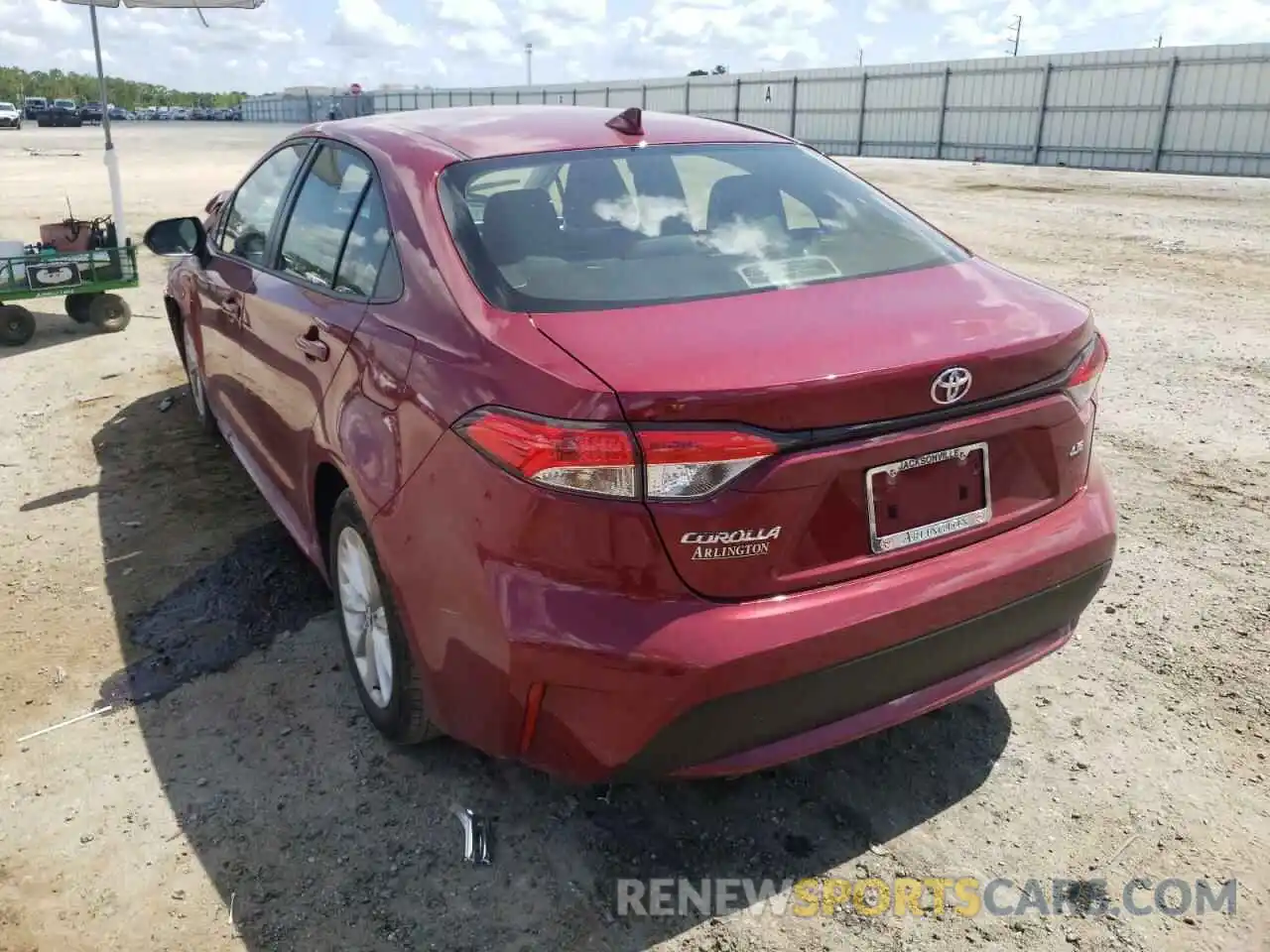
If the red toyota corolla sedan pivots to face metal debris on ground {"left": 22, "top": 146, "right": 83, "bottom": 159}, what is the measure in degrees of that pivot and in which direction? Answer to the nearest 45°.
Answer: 0° — it already faces it

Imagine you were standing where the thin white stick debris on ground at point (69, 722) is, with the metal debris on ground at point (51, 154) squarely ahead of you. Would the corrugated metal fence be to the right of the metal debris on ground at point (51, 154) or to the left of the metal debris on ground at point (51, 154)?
right

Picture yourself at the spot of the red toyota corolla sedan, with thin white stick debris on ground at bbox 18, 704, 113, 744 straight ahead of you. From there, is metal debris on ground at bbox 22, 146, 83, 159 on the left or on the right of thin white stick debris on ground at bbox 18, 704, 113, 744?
right

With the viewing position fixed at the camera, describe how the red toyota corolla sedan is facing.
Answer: facing away from the viewer and to the left of the viewer

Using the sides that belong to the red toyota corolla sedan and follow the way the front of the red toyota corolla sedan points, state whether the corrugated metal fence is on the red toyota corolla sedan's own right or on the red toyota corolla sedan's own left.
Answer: on the red toyota corolla sedan's own right

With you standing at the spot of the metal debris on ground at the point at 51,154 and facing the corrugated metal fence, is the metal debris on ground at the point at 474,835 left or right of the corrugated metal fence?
right

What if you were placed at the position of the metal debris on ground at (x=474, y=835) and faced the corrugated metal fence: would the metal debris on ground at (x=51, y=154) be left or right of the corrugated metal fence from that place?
left

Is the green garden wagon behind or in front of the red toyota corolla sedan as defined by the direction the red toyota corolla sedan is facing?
in front
